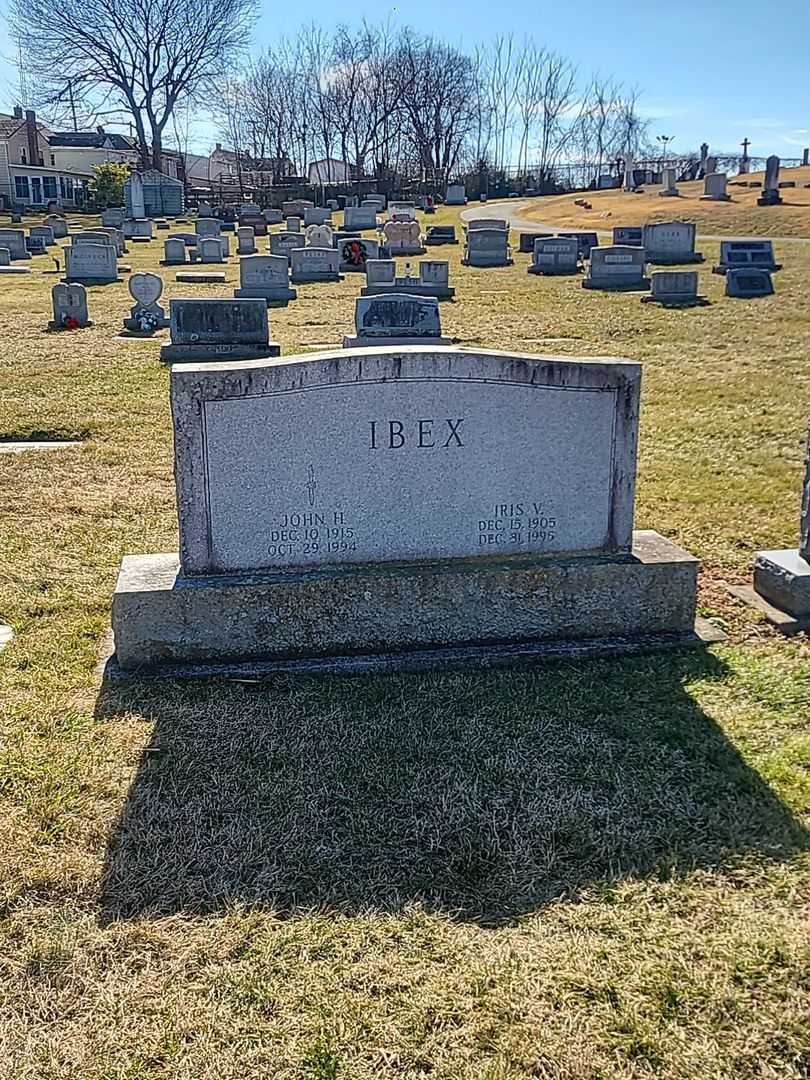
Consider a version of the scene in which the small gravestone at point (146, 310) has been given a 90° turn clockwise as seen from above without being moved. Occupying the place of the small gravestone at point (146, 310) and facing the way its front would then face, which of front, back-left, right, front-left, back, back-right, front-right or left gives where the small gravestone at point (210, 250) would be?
right

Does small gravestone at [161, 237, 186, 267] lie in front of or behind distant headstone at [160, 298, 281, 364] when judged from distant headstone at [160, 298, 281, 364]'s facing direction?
behind

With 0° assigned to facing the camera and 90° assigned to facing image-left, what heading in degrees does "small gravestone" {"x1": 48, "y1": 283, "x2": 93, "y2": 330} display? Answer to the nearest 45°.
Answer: approximately 0°

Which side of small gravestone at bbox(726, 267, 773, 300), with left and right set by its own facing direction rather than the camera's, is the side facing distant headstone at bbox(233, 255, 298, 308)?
right

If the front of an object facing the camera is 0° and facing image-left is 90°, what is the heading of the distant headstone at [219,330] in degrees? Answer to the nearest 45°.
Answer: approximately 0°

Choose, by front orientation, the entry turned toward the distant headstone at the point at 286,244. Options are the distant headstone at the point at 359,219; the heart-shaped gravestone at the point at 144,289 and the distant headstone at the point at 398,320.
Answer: the distant headstone at the point at 359,219
